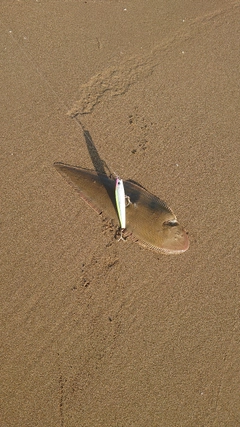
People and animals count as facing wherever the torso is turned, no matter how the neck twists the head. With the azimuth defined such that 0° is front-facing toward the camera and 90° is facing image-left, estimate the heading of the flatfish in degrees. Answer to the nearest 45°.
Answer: approximately 315°
